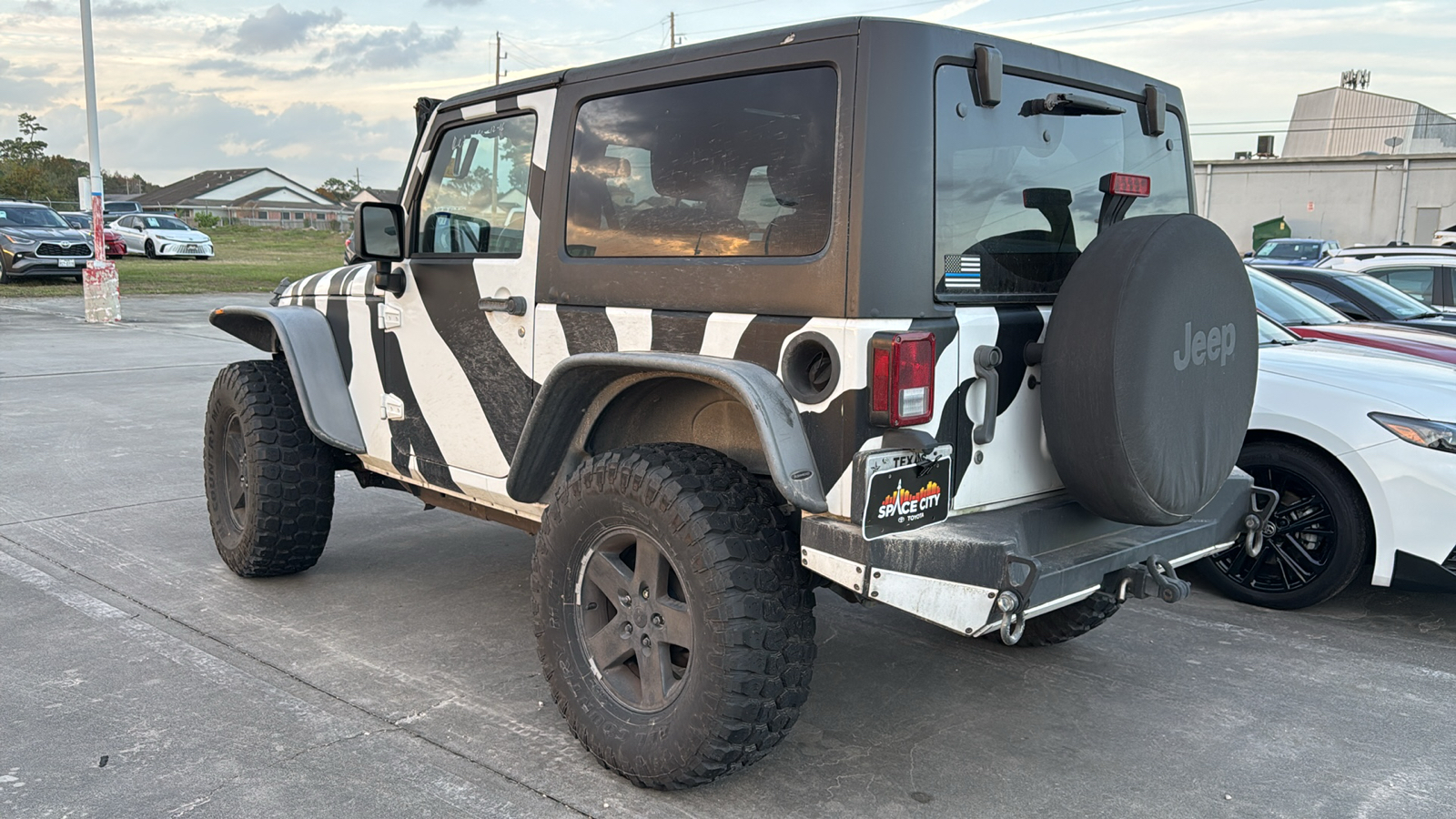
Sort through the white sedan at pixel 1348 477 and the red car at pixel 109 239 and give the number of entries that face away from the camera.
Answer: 0

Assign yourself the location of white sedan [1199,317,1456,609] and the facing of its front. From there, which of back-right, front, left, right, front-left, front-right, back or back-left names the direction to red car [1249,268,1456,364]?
back-left

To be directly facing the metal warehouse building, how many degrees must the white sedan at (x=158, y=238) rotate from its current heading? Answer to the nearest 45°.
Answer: approximately 45° to its left

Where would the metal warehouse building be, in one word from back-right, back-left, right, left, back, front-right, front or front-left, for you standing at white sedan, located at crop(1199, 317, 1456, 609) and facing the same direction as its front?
back-left

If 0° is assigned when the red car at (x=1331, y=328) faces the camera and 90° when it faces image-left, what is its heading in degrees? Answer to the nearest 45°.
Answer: approximately 315°

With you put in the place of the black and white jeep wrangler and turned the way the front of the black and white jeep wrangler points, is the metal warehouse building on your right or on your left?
on your right

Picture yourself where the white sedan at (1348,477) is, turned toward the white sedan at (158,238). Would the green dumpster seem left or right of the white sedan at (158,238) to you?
right

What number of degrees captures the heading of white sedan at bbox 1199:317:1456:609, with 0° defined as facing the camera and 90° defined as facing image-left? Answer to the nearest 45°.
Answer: approximately 315°

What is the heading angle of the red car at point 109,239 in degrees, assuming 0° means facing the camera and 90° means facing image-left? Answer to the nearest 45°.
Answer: approximately 315°

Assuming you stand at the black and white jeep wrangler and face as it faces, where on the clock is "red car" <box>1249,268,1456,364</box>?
The red car is roughly at 3 o'clock from the black and white jeep wrangler.

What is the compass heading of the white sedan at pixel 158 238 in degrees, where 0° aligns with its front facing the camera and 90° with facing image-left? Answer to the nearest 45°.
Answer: approximately 315°

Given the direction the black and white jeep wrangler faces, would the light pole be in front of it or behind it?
in front
